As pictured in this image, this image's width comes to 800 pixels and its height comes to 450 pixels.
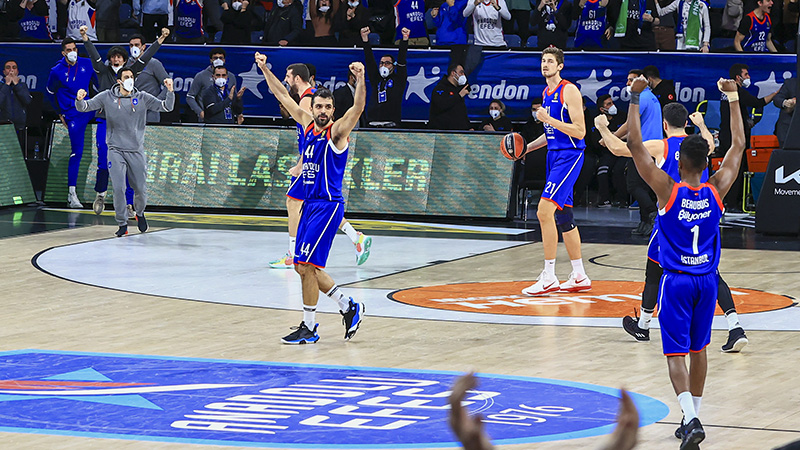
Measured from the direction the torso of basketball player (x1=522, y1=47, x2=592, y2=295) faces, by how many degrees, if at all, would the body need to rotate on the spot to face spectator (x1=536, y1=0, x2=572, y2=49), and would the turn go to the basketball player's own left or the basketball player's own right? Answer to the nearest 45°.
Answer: approximately 135° to the basketball player's own right

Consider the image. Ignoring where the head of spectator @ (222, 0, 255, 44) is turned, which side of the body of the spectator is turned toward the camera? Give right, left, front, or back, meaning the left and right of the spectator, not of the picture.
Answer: front

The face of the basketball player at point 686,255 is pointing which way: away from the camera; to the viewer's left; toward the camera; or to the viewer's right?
away from the camera

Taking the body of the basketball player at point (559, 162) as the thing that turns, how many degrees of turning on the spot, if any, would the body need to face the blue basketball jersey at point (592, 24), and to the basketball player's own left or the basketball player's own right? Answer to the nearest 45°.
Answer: approximately 135° to the basketball player's own right

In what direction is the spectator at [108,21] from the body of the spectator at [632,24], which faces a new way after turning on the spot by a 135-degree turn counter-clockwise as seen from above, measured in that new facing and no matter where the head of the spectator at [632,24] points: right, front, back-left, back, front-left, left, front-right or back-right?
back-left

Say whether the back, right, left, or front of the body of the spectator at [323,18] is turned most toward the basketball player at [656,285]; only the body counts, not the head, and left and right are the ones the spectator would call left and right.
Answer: front

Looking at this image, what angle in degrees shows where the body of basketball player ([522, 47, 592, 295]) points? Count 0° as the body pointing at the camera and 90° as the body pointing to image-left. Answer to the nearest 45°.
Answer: approximately 45°

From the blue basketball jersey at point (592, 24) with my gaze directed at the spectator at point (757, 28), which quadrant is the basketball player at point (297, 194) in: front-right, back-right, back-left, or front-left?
back-right

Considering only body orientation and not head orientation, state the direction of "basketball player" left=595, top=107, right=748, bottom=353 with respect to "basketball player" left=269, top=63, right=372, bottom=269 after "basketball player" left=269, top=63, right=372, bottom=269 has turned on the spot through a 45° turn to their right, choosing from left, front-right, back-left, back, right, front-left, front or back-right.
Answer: back

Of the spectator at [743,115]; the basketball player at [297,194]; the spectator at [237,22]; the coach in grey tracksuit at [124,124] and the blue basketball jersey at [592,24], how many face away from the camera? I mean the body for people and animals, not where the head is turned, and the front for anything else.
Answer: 0

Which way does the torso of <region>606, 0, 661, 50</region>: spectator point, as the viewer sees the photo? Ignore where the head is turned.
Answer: toward the camera

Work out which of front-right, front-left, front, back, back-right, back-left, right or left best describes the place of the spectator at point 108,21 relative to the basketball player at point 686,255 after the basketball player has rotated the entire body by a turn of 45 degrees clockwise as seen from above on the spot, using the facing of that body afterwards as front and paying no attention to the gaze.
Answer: left

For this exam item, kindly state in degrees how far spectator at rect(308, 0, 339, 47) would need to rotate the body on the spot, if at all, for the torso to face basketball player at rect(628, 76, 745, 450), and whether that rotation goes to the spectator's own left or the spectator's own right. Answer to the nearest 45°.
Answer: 0° — they already face them
